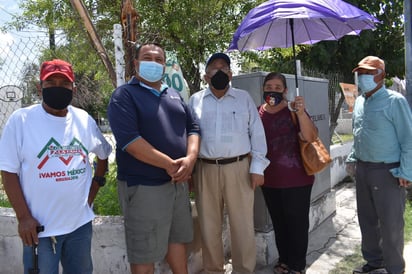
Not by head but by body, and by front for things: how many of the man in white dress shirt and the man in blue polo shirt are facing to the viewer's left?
0

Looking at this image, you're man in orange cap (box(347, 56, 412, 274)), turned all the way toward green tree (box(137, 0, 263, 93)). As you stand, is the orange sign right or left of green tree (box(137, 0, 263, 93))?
right

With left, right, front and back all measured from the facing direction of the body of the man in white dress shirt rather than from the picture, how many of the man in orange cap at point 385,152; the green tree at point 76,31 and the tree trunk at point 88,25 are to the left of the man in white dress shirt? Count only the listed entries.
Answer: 1

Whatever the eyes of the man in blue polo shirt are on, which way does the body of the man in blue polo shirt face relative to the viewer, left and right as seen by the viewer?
facing the viewer and to the right of the viewer

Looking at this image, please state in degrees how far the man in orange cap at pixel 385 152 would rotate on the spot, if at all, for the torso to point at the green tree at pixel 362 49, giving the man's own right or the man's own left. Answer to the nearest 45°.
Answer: approximately 135° to the man's own right

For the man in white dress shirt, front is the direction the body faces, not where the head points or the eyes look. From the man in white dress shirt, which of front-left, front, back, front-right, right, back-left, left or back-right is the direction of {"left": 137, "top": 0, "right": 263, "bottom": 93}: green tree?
back

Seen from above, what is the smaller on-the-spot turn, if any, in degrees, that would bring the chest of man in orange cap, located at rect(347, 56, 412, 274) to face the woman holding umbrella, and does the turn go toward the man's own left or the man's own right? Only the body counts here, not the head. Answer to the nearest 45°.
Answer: approximately 45° to the man's own right

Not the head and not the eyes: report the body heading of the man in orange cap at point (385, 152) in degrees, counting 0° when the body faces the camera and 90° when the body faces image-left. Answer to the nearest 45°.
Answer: approximately 45°

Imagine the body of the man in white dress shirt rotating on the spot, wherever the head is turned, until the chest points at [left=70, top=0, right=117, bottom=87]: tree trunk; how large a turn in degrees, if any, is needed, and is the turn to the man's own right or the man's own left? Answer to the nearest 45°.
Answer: approximately 135° to the man's own right

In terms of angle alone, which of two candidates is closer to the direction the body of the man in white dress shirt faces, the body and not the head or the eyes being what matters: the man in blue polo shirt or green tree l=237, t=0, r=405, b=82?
the man in blue polo shirt

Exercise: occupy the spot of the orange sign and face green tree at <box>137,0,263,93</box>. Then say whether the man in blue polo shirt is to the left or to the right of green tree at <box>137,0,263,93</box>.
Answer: left

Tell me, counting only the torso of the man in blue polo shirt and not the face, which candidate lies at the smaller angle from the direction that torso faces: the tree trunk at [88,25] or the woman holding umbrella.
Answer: the woman holding umbrella

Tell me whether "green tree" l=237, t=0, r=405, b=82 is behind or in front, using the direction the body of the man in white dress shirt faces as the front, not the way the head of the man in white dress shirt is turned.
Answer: behind

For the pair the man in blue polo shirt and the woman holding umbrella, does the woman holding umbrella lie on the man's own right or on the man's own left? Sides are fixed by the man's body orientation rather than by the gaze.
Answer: on the man's own left

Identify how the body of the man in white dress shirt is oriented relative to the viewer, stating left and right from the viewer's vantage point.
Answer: facing the viewer

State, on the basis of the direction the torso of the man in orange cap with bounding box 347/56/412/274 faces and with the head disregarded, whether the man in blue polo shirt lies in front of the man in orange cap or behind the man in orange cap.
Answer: in front
